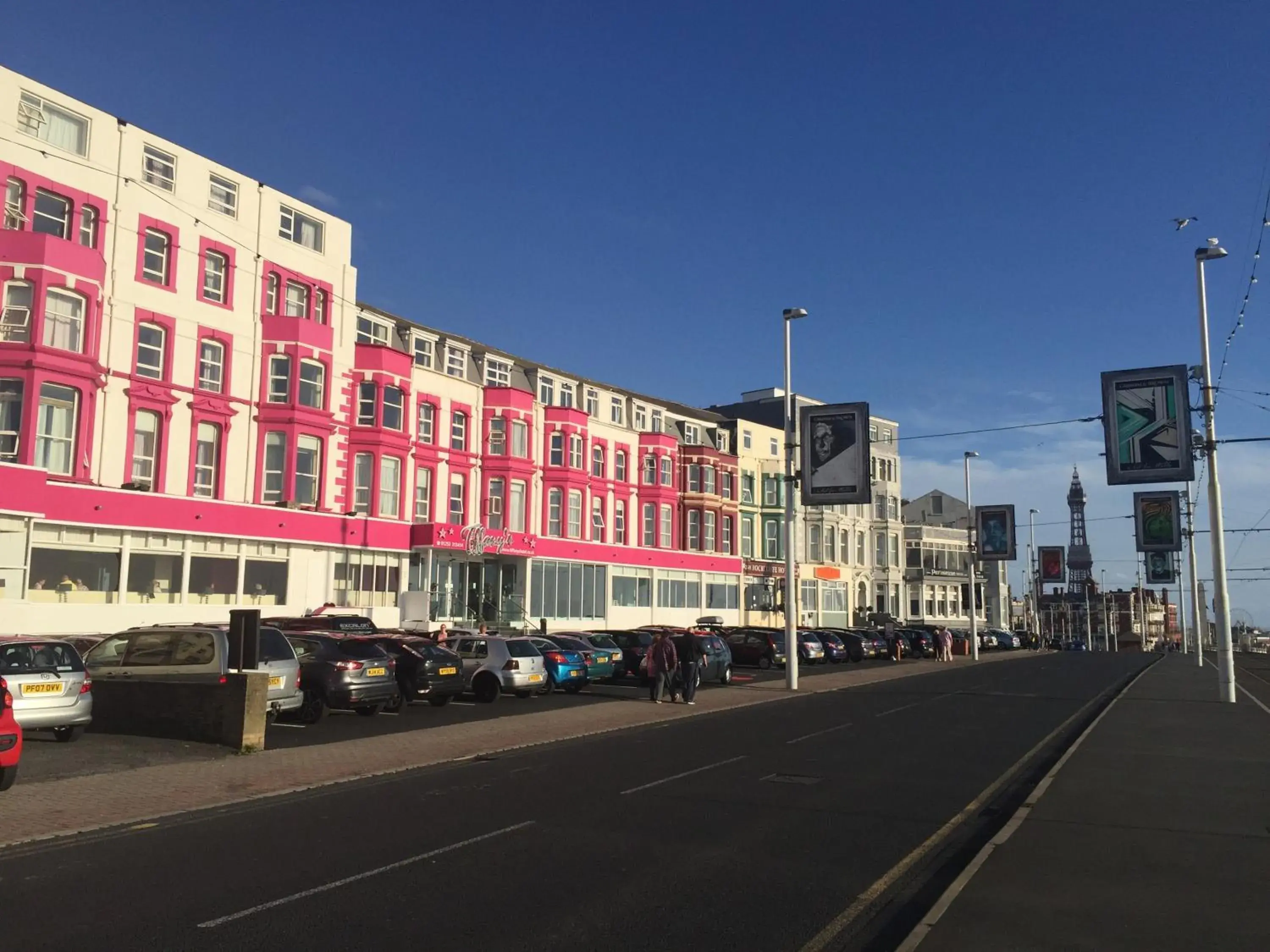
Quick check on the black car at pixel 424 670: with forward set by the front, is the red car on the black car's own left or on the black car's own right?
on the black car's own left

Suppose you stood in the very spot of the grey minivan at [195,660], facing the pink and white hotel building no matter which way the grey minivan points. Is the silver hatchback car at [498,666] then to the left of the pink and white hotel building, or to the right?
right

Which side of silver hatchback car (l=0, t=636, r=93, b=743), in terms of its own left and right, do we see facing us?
back

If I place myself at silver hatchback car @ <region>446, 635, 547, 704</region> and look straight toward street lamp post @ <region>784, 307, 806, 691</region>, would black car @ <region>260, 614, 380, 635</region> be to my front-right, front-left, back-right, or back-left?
back-left

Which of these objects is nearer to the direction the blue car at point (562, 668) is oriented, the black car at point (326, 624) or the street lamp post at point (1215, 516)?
the black car

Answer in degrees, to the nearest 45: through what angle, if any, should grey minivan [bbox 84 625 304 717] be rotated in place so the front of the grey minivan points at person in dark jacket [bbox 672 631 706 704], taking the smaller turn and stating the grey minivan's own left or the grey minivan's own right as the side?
approximately 135° to the grey minivan's own right

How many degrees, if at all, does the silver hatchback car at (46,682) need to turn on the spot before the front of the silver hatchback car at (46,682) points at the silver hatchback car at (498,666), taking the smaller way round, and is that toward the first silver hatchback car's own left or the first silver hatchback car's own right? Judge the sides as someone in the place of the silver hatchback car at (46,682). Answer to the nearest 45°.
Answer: approximately 45° to the first silver hatchback car's own right

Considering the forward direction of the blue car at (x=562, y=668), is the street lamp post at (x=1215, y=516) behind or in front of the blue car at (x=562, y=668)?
behind

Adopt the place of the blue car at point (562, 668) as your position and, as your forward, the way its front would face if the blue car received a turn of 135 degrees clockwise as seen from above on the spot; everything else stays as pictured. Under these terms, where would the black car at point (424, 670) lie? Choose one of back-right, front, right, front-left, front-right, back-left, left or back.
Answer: back-right

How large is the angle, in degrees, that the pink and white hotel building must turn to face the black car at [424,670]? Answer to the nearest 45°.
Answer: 0° — it already faces it
